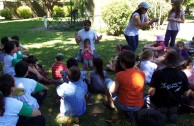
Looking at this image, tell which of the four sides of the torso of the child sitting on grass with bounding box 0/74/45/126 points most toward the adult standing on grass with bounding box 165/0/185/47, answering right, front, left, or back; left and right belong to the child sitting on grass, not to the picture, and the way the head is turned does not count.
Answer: front

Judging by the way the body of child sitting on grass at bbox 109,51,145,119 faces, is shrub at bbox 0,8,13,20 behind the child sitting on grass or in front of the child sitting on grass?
in front

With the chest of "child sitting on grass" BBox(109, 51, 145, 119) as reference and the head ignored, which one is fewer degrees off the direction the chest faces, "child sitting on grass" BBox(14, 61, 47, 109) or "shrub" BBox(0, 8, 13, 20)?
the shrub

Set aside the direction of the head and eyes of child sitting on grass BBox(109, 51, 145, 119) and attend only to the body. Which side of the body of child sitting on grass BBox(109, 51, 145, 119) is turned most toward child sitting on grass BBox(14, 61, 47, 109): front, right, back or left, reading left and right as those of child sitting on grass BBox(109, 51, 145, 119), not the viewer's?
left

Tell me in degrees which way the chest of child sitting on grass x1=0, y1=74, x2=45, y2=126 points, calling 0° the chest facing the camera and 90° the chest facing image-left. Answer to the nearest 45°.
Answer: approximately 225°

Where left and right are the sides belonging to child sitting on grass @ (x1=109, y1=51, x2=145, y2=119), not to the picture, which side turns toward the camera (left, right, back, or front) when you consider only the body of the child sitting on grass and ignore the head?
back

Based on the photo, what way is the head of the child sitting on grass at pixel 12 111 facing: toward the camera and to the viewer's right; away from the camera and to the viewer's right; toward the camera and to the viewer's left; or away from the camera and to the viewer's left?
away from the camera and to the viewer's right

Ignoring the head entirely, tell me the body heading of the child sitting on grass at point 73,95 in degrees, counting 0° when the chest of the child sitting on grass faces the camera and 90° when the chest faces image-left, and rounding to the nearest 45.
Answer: approximately 180°

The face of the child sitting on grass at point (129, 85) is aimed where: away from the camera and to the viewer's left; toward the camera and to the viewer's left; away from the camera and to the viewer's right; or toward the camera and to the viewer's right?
away from the camera and to the viewer's left

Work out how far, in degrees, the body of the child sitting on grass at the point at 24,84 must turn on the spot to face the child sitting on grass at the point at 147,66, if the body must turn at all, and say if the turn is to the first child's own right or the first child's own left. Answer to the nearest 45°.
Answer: approximately 45° to the first child's own right
